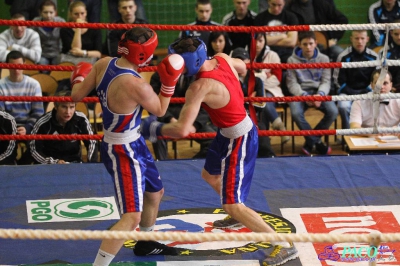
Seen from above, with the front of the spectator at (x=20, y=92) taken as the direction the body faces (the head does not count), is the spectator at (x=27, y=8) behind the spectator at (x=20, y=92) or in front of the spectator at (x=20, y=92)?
behind

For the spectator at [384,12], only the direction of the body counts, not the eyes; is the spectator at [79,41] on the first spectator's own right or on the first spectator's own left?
on the first spectator's own right

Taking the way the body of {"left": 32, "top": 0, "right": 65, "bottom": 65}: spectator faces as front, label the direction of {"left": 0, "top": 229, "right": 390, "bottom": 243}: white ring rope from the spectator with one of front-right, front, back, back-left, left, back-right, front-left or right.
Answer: front

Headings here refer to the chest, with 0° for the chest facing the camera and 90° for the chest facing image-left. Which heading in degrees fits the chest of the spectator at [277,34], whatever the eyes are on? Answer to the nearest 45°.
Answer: approximately 0°

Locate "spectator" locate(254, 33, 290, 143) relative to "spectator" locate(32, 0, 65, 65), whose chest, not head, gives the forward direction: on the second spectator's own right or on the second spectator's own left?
on the second spectator's own left

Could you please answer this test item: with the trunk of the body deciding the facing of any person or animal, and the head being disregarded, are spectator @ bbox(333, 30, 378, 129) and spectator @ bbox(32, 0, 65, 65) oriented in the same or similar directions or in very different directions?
same or similar directions

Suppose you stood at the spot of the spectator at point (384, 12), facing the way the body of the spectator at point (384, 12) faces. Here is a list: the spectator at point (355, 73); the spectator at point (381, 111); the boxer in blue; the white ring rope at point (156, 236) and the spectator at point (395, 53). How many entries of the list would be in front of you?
5

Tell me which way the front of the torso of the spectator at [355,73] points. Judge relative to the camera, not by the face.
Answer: toward the camera

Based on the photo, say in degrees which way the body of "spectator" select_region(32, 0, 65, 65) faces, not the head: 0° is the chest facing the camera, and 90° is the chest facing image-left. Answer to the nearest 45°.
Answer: approximately 0°

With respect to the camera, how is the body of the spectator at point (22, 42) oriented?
toward the camera

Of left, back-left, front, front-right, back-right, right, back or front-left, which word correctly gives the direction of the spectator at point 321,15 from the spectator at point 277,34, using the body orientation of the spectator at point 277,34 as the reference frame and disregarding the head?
back-left

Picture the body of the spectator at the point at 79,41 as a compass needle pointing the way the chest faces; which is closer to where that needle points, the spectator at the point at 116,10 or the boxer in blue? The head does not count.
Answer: the boxer in blue

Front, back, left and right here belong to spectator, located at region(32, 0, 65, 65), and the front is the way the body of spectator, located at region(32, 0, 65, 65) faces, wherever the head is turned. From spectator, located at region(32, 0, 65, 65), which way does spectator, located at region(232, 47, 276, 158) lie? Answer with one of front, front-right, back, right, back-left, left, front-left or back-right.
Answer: front-left

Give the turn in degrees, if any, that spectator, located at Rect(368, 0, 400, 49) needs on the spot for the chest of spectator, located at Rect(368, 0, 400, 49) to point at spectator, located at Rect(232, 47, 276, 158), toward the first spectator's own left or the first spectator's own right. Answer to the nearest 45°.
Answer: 0° — they already face them
